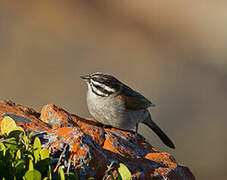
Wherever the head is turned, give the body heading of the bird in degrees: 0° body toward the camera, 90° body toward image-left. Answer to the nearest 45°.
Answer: approximately 90°

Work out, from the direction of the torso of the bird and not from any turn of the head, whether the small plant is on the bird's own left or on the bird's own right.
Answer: on the bird's own left
